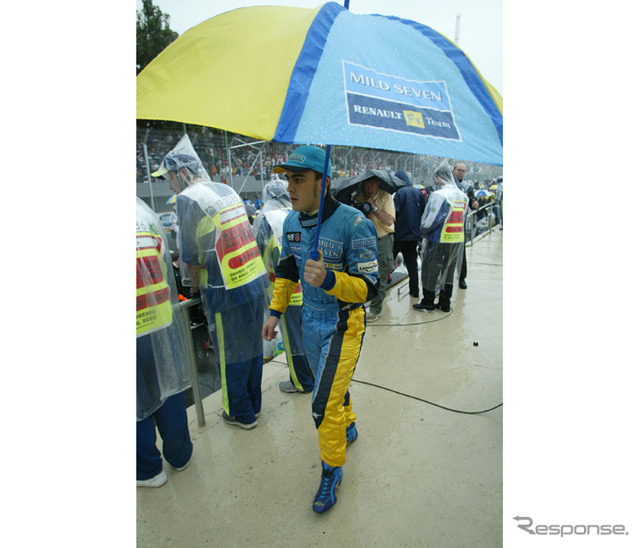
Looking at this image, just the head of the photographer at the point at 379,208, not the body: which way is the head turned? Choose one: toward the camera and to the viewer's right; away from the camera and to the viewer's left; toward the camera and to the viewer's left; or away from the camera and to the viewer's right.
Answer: toward the camera and to the viewer's left

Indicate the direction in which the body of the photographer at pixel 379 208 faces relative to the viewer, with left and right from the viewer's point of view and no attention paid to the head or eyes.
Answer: facing the viewer and to the left of the viewer

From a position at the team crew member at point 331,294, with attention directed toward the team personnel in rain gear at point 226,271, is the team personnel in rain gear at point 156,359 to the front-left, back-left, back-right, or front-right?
front-left

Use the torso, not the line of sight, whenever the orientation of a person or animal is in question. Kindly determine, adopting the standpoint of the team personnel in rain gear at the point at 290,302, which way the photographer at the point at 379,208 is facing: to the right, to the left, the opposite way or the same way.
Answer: to the left

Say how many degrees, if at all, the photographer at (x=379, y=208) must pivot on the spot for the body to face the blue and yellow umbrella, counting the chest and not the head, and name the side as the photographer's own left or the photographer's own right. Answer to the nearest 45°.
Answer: approximately 45° to the photographer's own left

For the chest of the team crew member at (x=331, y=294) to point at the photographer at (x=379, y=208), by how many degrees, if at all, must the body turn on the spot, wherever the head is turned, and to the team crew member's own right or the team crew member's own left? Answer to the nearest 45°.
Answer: approximately 135° to the team crew member's own right

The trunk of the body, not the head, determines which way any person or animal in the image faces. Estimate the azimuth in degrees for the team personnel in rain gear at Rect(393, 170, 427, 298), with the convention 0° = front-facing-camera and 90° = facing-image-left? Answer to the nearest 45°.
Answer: approximately 135°
